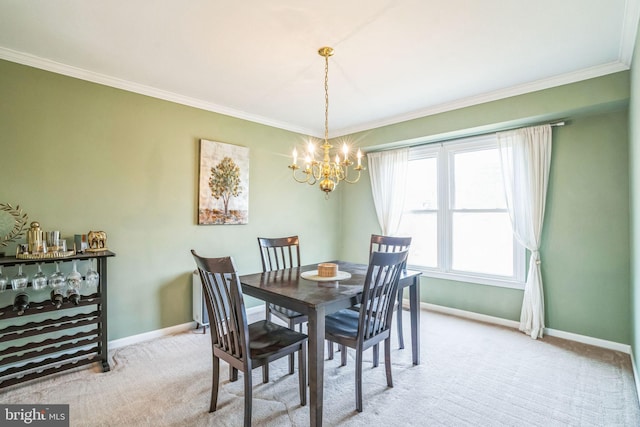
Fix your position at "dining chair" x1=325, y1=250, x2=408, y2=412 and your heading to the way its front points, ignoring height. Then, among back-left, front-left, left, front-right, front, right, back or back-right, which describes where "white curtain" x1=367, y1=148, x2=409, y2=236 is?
front-right

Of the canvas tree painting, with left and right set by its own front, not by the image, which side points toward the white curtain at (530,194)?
front

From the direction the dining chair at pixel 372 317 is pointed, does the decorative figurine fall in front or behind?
in front

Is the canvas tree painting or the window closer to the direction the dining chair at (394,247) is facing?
the canvas tree painting

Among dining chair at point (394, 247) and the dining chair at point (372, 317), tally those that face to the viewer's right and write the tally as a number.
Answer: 0

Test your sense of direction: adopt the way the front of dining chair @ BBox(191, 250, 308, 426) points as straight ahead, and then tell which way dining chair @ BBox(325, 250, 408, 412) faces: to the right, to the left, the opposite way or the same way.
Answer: to the left

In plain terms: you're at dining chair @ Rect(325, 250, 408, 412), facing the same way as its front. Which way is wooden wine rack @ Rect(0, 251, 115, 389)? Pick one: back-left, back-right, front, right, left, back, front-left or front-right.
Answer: front-left

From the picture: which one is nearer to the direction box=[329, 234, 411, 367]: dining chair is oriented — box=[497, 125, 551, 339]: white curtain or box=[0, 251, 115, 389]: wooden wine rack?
the wooden wine rack

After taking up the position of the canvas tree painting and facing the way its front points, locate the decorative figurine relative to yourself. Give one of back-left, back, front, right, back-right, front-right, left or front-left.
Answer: right

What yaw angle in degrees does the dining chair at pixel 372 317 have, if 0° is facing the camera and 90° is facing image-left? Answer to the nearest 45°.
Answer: approximately 135°

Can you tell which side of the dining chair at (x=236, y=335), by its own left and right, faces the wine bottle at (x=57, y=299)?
left

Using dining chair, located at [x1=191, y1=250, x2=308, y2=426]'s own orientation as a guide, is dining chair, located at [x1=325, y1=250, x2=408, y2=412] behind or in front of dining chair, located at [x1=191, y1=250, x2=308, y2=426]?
in front

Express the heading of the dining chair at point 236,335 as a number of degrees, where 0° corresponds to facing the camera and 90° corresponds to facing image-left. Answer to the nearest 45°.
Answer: approximately 225°

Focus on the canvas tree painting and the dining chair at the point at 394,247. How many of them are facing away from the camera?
0

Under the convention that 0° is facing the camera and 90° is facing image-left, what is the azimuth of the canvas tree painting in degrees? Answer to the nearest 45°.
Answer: approximately 315°

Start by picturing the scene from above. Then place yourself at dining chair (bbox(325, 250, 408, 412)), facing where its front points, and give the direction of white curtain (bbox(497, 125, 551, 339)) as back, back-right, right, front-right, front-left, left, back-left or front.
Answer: right

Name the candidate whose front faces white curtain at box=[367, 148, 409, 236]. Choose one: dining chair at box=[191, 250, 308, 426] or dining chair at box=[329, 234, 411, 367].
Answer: dining chair at box=[191, 250, 308, 426]

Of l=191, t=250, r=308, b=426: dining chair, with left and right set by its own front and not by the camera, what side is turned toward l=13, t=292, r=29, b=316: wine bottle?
left
